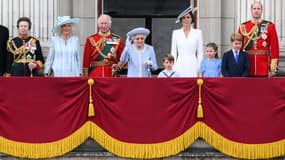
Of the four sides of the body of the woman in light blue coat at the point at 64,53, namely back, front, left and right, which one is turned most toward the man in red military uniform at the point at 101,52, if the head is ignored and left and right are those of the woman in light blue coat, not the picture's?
left

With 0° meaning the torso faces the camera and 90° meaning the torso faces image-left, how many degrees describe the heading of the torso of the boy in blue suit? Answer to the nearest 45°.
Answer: approximately 0°

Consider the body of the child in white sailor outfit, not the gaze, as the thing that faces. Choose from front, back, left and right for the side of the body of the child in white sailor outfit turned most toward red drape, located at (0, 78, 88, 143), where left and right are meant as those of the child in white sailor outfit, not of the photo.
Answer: right

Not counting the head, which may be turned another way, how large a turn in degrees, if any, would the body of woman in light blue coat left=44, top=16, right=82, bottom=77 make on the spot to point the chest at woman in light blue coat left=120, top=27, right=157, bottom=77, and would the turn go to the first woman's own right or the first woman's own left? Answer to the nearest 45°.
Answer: approximately 90° to the first woman's own left

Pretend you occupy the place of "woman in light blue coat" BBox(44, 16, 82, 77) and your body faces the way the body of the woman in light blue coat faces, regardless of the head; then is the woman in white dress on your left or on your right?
on your left

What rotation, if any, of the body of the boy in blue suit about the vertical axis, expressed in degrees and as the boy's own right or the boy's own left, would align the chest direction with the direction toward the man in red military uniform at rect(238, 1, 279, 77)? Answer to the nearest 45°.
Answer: approximately 135° to the boy's own left
